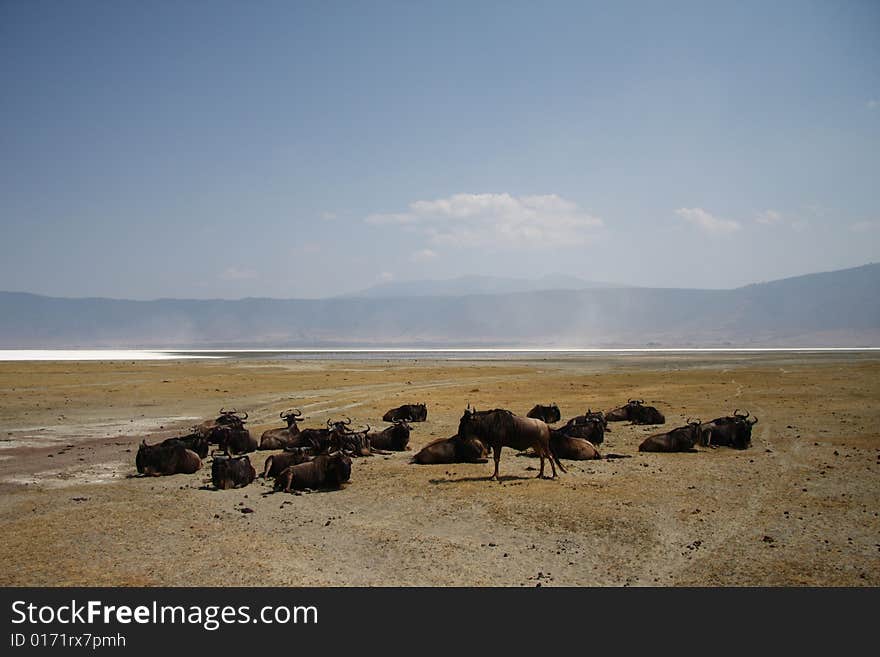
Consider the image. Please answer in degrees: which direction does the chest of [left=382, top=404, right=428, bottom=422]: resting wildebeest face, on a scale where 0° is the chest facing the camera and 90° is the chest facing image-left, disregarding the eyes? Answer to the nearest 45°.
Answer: approximately 270°

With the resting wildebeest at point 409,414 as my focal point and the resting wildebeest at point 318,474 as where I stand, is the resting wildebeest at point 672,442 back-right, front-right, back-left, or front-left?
front-right

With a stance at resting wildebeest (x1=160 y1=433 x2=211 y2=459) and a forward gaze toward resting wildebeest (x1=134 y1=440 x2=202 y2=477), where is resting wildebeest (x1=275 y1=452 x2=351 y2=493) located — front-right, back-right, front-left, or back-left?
front-left

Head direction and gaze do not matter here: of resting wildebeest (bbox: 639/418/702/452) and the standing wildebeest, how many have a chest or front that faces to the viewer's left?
1

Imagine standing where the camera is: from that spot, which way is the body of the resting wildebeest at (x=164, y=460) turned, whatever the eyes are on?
to the viewer's left

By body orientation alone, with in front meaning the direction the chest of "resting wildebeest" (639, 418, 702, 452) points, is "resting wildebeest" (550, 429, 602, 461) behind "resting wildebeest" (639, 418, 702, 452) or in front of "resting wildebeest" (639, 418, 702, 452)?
behind

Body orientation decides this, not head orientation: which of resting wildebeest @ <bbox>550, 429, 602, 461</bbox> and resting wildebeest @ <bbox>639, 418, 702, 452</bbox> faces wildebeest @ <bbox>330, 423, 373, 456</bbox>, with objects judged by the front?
resting wildebeest @ <bbox>550, 429, 602, 461</bbox>

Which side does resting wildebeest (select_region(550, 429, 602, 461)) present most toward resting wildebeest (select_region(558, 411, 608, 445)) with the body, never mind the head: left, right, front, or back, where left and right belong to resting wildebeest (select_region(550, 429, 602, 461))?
right

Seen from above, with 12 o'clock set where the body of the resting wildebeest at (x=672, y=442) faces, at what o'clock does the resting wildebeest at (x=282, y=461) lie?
the resting wildebeest at (x=282, y=461) is roughly at 5 o'clock from the resting wildebeest at (x=672, y=442).

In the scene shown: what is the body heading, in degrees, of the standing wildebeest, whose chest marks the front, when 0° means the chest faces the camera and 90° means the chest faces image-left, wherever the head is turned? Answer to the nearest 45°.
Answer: approximately 90°

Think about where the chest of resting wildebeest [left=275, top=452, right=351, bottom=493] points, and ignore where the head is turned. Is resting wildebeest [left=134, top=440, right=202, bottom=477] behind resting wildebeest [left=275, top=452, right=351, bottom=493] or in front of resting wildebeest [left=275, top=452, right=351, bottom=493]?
behind

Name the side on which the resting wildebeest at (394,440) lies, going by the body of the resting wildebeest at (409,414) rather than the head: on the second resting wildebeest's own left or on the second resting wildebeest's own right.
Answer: on the second resting wildebeest's own right

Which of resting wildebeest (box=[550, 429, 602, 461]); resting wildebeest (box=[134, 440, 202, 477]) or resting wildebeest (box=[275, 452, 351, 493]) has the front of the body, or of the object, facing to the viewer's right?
resting wildebeest (box=[275, 452, 351, 493])

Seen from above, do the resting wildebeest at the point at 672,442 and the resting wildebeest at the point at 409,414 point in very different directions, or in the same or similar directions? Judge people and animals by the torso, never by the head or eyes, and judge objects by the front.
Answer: same or similar directions

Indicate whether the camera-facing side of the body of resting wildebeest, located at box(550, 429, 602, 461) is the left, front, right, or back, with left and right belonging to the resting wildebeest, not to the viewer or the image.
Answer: left

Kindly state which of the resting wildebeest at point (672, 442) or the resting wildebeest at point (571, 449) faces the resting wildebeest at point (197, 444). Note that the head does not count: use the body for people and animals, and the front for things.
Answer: the resting wildebeest at point (571, 449)

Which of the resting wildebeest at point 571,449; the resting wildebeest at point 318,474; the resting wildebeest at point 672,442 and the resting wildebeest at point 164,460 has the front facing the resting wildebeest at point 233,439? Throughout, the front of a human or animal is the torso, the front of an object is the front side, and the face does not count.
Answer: the resting wildebeest at point 571,449
